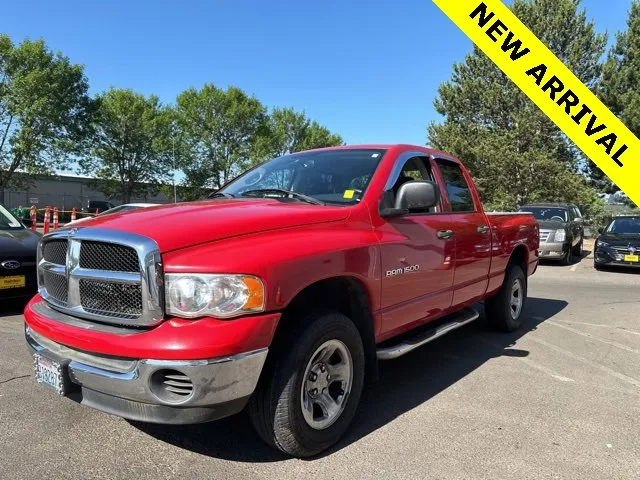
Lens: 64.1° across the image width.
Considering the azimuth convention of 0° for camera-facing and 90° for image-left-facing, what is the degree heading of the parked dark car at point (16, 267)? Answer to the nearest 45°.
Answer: approximately 315°

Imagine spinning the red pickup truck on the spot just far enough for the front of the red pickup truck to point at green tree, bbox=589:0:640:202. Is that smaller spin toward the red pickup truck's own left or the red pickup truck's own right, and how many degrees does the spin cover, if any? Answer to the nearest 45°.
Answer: approximately 180°

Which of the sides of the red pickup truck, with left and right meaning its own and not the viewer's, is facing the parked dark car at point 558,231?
back

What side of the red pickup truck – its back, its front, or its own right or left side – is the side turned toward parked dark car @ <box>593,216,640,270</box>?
back

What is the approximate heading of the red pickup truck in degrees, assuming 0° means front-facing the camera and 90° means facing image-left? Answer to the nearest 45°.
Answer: approximately 45°

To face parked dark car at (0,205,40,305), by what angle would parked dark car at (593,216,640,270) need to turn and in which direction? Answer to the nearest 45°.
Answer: approximately 45° to its right

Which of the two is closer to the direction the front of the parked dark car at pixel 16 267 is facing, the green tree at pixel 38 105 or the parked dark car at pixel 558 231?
the parked dark car

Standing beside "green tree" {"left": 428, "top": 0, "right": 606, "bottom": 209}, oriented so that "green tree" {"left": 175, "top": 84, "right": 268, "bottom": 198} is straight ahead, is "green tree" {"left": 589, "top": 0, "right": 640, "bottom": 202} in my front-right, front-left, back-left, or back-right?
back-right

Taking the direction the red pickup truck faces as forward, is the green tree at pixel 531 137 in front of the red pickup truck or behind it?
behind

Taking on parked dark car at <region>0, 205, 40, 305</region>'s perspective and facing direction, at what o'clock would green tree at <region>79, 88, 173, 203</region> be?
The green tree is roughly at 8 o'clock from the parked dark car.

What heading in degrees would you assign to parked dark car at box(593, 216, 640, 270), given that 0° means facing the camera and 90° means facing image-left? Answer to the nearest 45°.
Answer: approximately 0°
